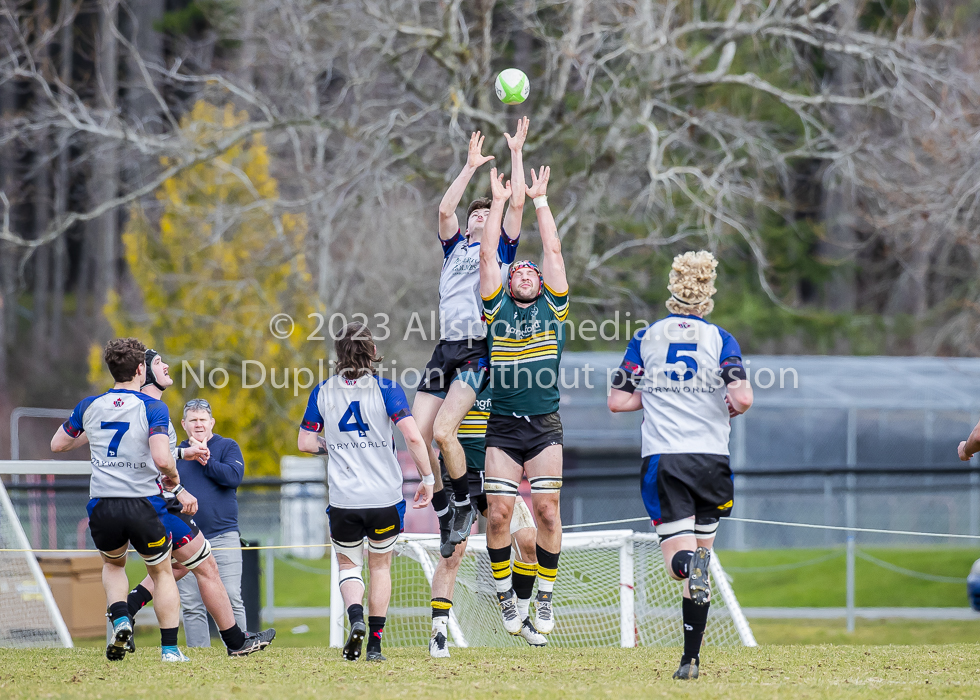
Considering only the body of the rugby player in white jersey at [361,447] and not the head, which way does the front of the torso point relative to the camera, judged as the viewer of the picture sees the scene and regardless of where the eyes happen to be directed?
away from the camera

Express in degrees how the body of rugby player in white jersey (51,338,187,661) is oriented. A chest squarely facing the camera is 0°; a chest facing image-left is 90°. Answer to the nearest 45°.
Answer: approximately 180°

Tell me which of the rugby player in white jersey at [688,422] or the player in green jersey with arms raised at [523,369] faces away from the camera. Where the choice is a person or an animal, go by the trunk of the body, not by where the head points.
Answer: the rugby player in white jersey

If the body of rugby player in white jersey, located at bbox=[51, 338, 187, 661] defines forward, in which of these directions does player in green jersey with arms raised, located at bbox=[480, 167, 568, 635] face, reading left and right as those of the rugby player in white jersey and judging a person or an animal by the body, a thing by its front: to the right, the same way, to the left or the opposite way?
the opposite way

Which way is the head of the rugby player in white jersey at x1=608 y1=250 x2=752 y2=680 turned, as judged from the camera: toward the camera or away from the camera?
away from the camera

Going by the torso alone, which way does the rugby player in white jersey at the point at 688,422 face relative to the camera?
away from the camera

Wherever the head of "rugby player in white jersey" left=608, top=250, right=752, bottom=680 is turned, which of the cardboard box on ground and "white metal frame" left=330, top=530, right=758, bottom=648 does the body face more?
the white metal frame
